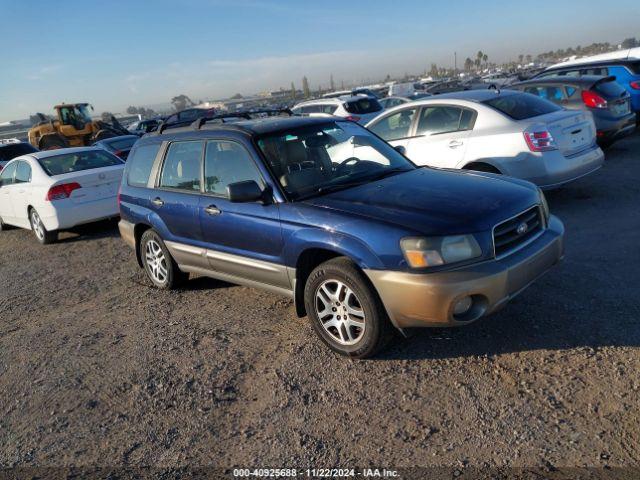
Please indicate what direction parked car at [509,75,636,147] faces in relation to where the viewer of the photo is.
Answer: facing away from the viewer and to the left of the viewer

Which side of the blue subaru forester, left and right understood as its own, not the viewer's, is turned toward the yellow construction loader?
back

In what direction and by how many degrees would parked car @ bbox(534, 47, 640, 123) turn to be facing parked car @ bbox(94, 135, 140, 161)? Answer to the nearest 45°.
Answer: approximately 45° to its left

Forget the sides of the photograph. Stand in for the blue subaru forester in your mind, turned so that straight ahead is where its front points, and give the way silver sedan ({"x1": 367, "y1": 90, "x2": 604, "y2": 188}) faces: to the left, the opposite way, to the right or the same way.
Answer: the opposite way

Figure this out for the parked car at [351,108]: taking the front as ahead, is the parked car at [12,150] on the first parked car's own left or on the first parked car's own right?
on the first parked car's own left

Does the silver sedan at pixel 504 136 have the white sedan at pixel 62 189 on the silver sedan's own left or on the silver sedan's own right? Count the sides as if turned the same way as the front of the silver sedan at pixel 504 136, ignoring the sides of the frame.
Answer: on the silver sedan's own left

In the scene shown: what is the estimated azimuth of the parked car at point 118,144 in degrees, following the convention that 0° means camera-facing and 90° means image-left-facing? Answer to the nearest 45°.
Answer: approximately 135°

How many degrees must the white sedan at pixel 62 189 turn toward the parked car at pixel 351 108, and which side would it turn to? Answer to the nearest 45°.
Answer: approximately 90° to its right

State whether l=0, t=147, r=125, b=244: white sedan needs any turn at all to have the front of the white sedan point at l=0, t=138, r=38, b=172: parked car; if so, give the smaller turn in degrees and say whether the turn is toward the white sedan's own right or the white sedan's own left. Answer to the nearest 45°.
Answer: approximately 45° to the white sedan's own right

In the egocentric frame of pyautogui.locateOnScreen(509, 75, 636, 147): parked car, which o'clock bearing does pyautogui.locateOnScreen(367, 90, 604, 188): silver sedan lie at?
The silver sedan is roughly at 8 o'clock from the parked car.

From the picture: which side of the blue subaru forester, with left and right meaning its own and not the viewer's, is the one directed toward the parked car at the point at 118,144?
back
